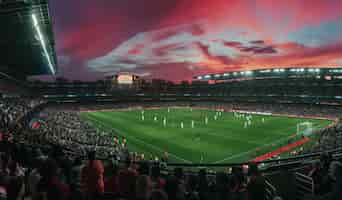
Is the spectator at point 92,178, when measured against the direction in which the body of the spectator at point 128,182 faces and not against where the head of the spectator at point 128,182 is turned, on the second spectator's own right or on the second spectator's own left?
on the second spectator's own left

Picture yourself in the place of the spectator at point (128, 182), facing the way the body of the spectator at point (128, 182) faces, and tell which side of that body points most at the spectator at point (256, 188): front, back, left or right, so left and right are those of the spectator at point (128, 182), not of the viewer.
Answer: right

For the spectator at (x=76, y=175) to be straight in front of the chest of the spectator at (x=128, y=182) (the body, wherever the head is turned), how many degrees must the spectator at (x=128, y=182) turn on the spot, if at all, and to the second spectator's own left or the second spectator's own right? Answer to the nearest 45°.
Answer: approximately 45° to the second spectator's own left

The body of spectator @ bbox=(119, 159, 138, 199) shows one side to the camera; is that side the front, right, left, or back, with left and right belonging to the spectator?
back

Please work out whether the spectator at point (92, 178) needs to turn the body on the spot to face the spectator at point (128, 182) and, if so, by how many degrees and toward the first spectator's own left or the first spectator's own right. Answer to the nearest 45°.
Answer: approximately 135° to the first spectator's own right

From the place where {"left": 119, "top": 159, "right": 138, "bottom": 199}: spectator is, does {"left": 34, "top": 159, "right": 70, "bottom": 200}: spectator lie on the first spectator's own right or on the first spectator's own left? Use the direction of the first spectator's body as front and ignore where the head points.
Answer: on the first spectator's own left

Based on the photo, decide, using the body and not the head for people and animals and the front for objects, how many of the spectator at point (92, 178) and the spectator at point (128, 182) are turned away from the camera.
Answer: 2

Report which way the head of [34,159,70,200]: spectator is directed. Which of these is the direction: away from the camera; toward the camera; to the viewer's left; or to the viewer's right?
away from the camera

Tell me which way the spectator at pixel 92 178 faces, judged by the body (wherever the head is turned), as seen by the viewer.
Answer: away from the camera
